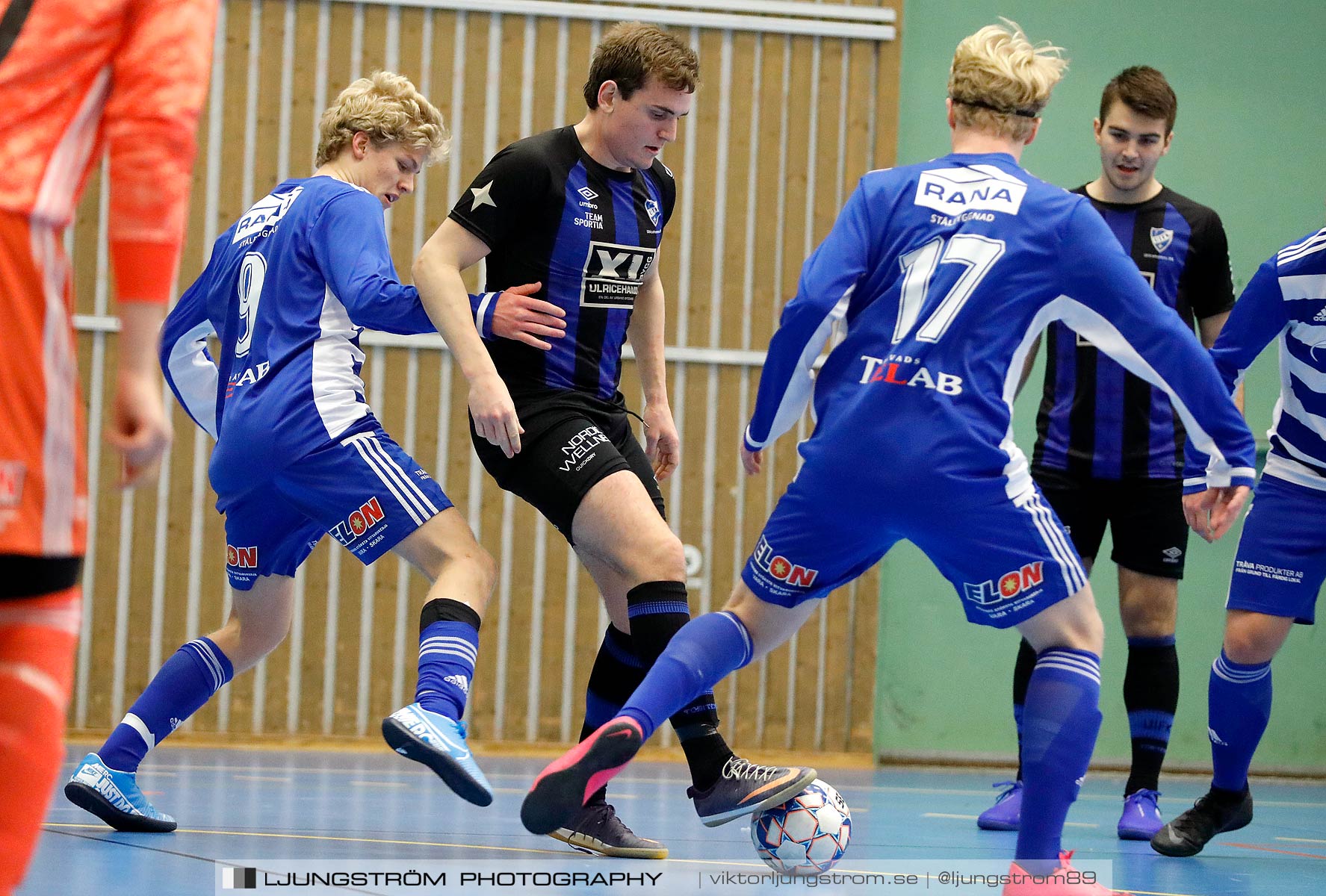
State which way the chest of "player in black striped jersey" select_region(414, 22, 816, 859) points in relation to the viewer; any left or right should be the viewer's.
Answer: facing the viewer and to the right of the viewer

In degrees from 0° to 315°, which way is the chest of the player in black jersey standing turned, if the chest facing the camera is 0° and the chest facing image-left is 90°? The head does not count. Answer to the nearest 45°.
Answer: approximately 0°

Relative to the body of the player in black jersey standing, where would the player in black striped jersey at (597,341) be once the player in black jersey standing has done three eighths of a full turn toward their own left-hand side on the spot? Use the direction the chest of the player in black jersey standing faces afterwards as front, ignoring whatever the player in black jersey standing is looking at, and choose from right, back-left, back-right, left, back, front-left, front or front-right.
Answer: back

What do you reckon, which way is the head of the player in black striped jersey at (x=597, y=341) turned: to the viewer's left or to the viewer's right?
to the viewer's right
